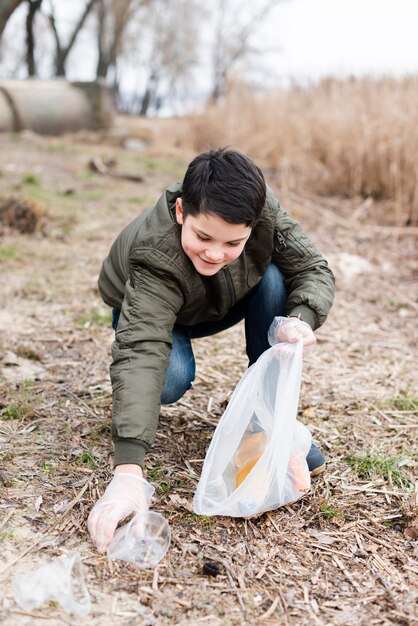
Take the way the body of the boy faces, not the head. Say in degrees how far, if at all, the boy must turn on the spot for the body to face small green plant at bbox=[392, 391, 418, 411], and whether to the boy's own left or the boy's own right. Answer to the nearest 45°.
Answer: approximately 90° to the boy's own left

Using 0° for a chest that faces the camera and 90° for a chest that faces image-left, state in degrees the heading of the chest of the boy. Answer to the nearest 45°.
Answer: approximately 315°

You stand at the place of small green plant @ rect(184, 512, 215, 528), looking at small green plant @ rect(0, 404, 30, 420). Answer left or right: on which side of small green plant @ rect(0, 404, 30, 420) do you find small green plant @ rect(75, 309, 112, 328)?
right

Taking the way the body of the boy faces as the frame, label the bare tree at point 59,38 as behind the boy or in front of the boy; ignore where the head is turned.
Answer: behind

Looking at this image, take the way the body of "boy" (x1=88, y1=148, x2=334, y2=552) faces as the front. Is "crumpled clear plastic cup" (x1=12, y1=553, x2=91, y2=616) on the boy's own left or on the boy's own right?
on the boy's own right

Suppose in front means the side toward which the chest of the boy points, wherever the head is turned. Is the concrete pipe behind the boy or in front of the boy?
behind

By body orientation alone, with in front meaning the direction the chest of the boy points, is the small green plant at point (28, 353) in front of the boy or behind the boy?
behind

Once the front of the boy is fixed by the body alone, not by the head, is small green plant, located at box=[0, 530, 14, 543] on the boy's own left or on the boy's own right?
on the boy's own right
